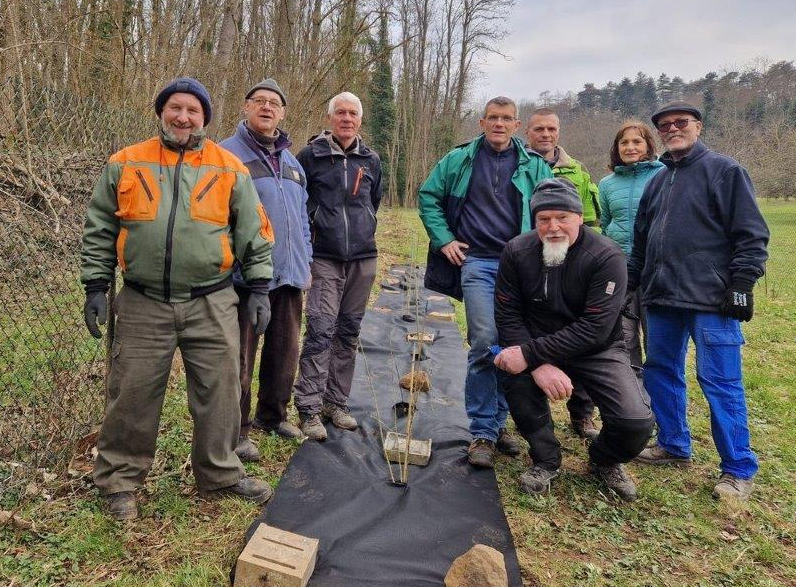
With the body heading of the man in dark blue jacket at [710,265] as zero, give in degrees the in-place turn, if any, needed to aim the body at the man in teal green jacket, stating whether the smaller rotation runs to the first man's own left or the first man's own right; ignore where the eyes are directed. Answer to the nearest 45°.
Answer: approximately 45° to the first man's own right

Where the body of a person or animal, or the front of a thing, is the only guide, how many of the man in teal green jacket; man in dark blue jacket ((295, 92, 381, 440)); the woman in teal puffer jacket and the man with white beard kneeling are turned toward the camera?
4

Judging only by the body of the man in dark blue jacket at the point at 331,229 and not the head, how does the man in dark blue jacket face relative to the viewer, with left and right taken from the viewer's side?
facing the viewer

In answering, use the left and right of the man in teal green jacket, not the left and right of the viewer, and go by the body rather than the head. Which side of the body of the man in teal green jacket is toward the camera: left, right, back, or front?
front

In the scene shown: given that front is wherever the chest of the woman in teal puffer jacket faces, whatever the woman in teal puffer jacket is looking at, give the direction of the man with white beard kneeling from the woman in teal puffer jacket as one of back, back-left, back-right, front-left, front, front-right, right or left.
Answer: front

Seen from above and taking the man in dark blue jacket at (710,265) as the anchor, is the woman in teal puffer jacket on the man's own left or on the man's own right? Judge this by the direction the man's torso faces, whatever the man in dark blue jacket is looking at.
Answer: on the man's own right

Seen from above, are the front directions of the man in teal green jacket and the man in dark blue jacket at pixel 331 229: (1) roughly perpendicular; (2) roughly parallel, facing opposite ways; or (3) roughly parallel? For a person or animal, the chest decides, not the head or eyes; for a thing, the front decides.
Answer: roughly parallel

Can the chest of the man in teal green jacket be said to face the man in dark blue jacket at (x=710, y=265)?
no

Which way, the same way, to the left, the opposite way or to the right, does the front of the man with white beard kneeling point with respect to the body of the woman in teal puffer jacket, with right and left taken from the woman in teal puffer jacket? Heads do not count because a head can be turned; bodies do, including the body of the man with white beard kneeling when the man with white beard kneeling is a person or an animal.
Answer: the same way

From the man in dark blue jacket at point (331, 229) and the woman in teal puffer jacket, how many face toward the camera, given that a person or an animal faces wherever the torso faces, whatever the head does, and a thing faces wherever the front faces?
2

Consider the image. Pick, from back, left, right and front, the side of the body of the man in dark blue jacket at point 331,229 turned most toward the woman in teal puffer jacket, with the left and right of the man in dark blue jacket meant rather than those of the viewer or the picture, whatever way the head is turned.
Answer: left

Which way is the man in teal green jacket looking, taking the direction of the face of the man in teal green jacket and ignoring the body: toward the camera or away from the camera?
toward the camera

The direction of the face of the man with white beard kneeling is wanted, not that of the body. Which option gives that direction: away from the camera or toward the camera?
toward the camera

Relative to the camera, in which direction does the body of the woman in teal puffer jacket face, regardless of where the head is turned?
toward the camera

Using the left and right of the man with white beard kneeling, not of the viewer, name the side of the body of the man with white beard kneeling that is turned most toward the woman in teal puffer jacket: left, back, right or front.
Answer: back

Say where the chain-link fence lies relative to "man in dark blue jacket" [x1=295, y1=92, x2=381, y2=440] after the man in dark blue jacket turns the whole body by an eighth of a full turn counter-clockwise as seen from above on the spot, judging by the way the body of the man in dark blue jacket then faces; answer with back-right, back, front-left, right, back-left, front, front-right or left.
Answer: back-right

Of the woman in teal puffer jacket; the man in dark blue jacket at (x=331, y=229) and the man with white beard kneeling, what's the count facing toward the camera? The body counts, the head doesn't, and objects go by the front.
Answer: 3

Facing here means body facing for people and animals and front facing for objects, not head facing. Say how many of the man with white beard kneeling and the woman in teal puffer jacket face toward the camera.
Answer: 2

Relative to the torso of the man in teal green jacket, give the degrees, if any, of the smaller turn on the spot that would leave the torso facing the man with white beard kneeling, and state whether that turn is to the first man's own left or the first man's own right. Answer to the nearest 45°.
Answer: approximately 45° to the first man's own left
